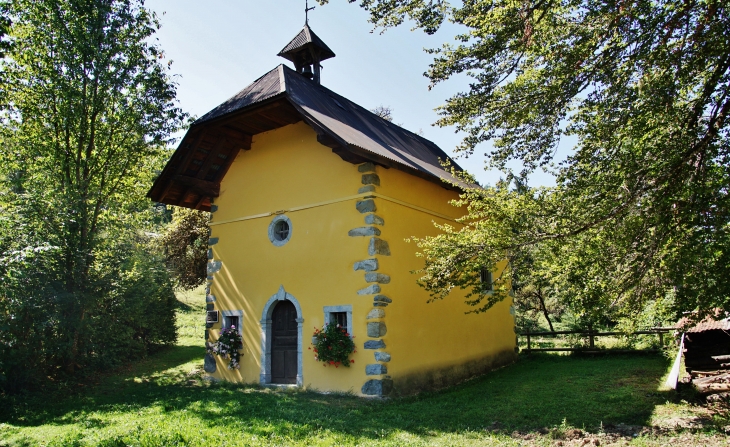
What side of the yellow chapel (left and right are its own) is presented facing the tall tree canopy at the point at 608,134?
left

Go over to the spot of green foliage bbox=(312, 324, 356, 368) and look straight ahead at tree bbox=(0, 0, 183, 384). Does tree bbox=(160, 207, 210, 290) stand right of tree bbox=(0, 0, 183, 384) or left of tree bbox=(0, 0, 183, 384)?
right

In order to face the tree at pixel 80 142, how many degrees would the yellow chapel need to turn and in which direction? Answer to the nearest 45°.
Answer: approximately 45° to its right

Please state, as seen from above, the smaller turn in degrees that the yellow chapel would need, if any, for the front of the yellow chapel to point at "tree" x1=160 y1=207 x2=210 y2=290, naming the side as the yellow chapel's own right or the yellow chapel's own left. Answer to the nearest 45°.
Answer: approximately 90° to the yellow chapel's own right

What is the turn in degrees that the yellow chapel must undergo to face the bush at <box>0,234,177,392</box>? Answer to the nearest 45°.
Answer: approximately 45° to its right

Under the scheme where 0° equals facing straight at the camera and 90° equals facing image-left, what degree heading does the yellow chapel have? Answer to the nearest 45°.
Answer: approximately 45°
